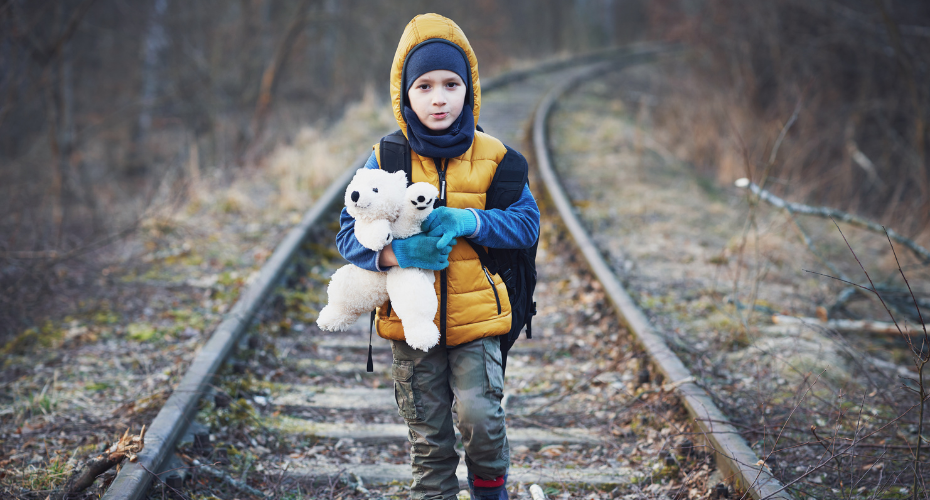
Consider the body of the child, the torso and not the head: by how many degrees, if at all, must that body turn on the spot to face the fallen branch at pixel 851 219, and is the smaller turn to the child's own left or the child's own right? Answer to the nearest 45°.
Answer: approximately 135° to the child's own left

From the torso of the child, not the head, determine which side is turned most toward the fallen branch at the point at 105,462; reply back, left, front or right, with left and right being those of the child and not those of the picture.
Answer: right

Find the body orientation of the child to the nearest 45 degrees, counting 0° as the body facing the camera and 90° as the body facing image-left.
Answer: approximately 0°

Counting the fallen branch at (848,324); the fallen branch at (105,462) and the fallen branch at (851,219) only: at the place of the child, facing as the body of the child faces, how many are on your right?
1
